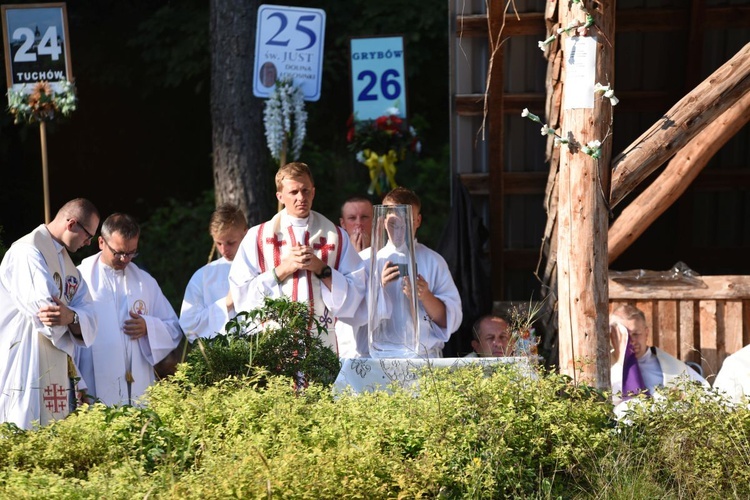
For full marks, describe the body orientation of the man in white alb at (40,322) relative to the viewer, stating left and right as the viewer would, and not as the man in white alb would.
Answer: facing the viewer and to the right of the viewer

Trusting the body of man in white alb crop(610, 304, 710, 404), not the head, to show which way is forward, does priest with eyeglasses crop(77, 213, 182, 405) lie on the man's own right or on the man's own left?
on the man's own right

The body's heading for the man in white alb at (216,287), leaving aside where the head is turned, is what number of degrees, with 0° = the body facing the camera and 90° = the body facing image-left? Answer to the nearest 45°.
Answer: approximately 315°

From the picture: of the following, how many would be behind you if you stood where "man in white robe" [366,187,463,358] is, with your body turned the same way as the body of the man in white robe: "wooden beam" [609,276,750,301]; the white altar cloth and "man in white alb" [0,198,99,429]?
1

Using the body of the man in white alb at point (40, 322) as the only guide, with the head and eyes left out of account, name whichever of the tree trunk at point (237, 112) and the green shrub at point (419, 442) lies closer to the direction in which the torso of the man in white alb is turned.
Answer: the green shrub

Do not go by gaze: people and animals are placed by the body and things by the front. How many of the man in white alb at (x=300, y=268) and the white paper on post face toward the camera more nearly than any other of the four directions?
2

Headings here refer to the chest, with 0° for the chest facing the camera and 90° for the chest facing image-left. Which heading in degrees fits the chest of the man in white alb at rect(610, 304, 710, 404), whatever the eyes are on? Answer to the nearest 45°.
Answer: approximately 0°

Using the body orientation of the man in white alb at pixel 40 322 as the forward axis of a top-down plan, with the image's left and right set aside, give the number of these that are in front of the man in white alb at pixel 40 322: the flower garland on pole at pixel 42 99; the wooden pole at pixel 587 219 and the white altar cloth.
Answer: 2

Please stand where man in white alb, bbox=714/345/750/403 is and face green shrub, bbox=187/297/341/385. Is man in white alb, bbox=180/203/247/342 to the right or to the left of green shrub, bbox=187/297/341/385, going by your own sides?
right
